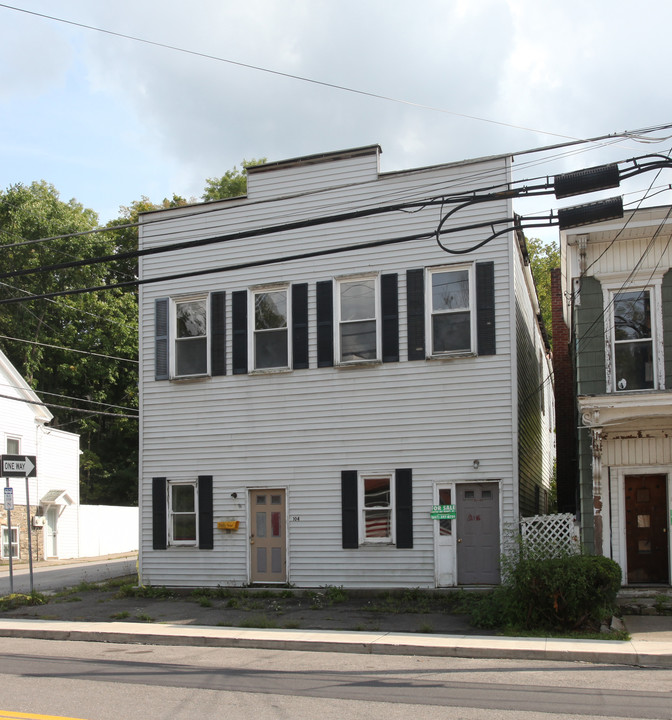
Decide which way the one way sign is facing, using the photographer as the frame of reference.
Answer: facing the viewer

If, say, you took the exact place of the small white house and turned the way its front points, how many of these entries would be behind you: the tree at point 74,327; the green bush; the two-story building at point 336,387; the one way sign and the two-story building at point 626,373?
1

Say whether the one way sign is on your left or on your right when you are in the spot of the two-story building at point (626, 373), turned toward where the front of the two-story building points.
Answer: on your right

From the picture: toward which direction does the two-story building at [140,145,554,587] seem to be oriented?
toward the camera

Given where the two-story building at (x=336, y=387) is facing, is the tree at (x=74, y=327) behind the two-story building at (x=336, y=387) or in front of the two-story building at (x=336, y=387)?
behind

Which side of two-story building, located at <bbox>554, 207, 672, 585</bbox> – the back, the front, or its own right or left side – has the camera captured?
front

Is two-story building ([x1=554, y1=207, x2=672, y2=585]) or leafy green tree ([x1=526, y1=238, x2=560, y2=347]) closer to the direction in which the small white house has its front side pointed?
the two-story building

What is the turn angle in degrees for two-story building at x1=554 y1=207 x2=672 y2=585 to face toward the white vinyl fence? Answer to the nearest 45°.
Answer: approximately 135° to its right

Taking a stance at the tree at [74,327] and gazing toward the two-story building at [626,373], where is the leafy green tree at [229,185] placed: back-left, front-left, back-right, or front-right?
front-left

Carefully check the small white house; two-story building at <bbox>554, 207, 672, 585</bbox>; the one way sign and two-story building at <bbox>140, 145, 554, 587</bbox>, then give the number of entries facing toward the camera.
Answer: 4

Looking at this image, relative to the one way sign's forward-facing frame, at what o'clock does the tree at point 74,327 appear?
The tree is roughly at 6 o'clock from the one way sign.

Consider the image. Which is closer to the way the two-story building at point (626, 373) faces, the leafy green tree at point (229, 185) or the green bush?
the green bush
